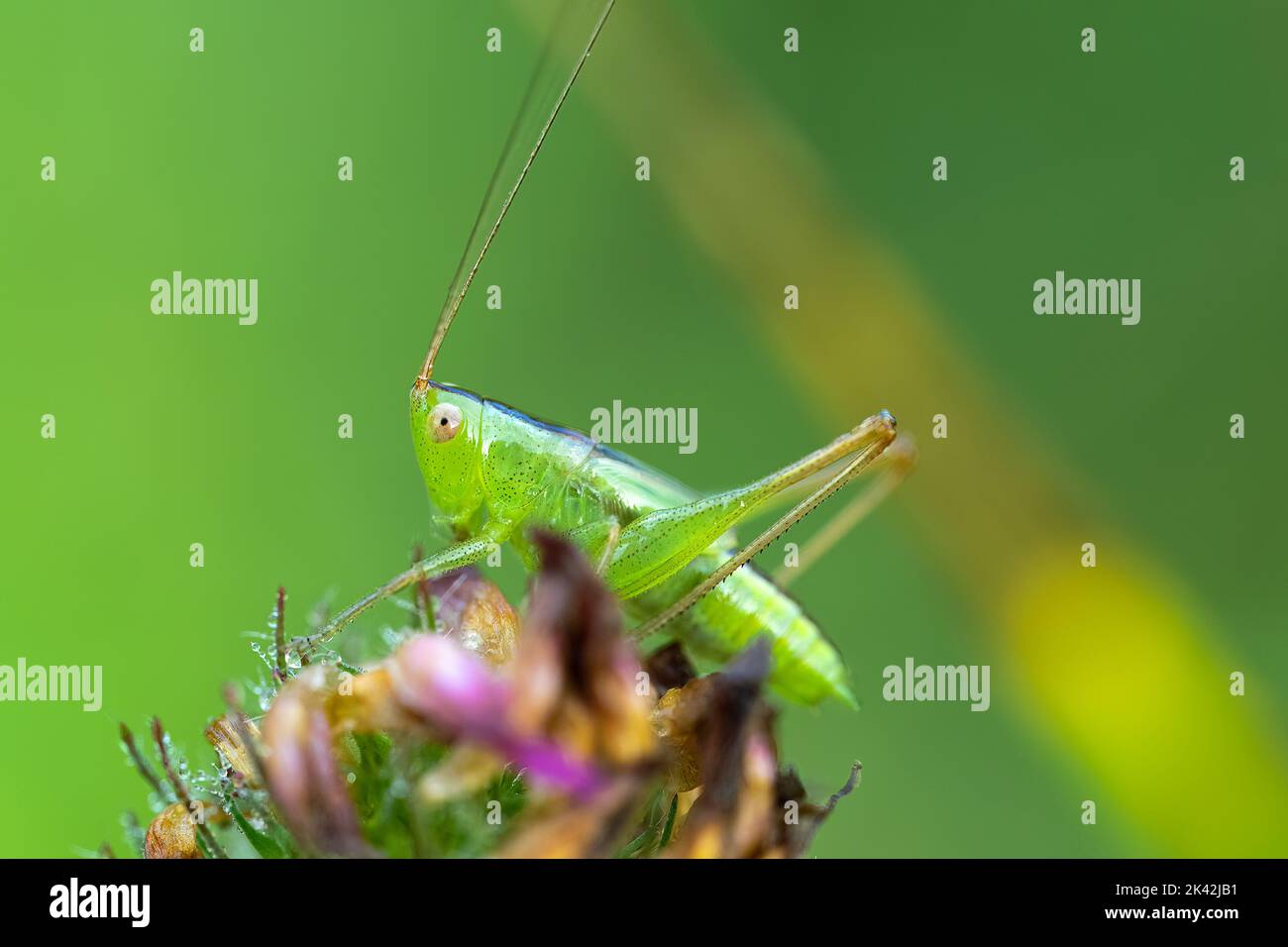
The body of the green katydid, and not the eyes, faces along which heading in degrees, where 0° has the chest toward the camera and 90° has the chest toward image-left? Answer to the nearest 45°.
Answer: approximately 90°

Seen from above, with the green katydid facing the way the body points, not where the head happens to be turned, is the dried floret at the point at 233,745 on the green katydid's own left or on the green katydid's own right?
on the green katydid's own left

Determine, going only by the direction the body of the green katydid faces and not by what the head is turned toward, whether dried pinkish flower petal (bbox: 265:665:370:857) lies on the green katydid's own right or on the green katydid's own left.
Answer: on the green katydid's own left

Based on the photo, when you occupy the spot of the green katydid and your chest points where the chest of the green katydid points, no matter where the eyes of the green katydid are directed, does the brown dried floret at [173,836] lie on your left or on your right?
on your left
